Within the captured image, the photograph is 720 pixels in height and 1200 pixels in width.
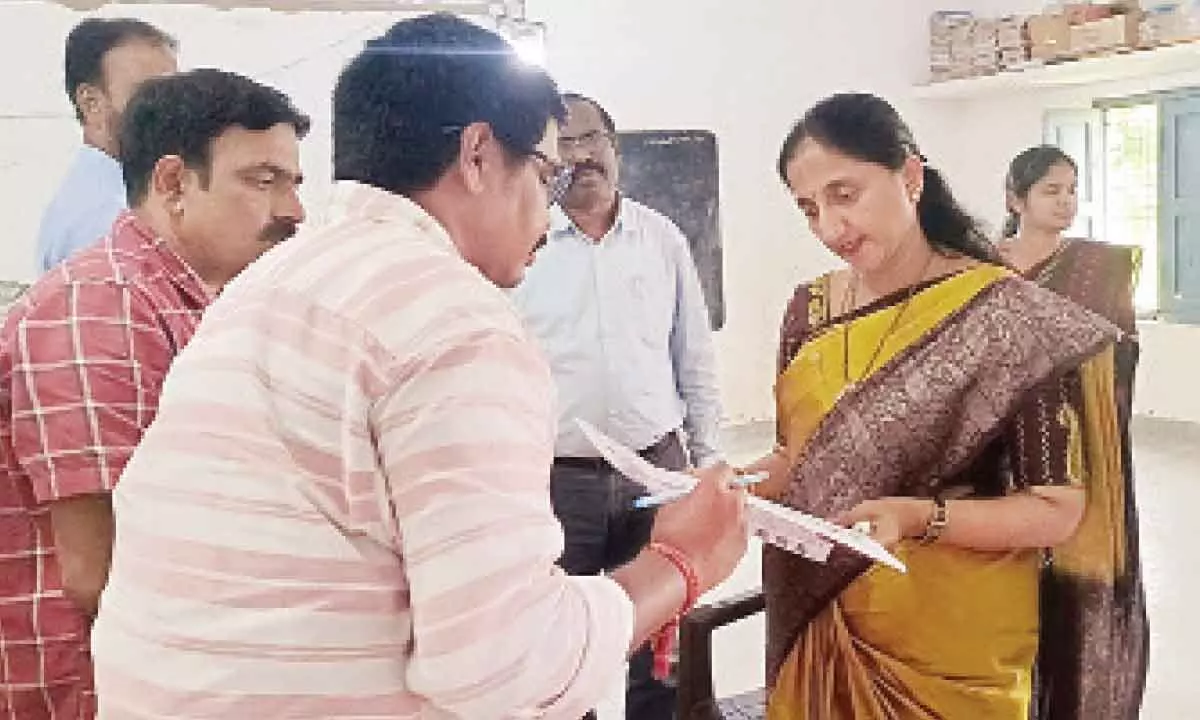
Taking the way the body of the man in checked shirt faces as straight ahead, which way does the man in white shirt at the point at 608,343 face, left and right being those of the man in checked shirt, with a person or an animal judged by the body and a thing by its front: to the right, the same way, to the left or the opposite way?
to the right

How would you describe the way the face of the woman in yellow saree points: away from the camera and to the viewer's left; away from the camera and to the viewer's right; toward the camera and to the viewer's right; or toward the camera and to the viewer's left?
toward the camera and to the viewer's left

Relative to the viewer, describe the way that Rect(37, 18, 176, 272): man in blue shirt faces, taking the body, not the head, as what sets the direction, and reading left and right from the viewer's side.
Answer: facing the viewer and to the right of the viewer

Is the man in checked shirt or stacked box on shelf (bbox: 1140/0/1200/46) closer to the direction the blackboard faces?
the man in checked shirt

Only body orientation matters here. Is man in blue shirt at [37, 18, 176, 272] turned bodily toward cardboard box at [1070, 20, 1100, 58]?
no

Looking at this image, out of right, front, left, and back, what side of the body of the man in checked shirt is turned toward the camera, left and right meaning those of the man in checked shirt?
right

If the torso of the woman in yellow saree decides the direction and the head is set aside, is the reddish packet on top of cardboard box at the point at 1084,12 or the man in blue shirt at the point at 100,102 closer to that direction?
the man in blue shirt

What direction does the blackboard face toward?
toward the camera

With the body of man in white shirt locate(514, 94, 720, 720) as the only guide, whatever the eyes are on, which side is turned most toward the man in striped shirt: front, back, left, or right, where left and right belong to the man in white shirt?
front

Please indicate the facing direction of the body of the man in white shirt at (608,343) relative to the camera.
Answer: toward the camera

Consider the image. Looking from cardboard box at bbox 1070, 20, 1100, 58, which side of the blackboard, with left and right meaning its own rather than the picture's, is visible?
left

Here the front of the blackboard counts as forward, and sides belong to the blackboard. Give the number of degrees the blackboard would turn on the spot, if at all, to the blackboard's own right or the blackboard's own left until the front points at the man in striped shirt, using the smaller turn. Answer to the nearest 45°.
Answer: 0° — it already faces them

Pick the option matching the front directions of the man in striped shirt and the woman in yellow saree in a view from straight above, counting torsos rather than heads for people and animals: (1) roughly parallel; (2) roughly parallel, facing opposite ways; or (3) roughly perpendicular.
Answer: roughly parallel, facing opposite ways

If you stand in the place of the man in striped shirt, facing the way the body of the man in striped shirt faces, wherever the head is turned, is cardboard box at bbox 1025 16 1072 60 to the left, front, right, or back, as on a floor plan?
front

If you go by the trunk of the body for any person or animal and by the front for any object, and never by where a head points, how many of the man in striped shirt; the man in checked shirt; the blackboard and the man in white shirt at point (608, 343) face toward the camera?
2
